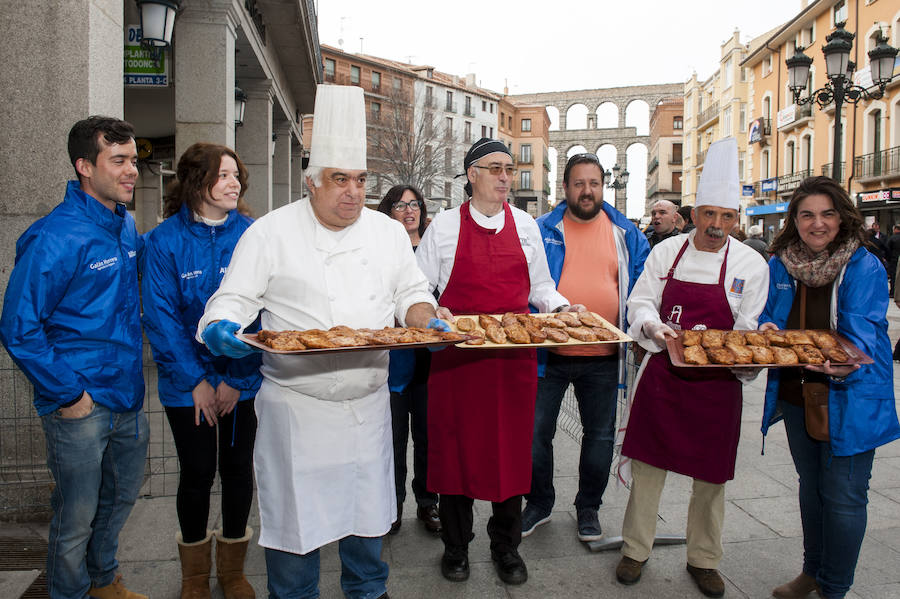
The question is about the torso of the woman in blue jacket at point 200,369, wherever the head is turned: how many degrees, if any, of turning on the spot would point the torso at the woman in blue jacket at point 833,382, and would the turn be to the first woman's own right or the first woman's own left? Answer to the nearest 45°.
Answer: approximately 45° to the first woman's own left

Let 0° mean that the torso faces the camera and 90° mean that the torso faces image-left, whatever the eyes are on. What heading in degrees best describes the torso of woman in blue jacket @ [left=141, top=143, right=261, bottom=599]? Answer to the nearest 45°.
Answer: approximately 315°

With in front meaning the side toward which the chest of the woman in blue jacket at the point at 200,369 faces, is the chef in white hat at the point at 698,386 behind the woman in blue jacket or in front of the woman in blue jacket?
in front

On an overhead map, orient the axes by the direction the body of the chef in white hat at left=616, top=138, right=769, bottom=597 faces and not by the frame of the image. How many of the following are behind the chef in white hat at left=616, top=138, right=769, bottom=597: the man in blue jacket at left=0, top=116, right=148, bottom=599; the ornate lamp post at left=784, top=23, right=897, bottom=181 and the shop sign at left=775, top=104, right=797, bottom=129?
2

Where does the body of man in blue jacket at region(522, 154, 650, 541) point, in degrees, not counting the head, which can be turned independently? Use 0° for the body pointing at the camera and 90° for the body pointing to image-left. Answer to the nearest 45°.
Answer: approximately 0°

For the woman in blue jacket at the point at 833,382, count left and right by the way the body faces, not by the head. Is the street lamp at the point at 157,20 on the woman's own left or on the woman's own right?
on the woman's own right

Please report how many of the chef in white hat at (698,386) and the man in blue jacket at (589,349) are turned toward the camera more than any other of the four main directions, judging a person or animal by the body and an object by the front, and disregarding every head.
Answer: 2

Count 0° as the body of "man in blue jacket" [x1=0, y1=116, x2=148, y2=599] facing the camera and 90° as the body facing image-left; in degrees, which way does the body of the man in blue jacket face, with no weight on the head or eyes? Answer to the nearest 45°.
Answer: approximately 315°

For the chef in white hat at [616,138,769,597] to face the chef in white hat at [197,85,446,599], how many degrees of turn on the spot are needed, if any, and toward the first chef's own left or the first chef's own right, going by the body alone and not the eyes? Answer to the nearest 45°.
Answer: approximately 45° to the first chef's own right

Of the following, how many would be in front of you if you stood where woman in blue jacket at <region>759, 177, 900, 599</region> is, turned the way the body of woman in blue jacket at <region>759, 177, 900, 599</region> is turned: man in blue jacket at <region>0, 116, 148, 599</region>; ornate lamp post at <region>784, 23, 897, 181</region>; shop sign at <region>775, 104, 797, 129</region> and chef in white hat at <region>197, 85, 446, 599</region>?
2

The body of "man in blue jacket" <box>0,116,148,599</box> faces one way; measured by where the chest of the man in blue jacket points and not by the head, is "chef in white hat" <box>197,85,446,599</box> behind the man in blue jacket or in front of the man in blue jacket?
in front

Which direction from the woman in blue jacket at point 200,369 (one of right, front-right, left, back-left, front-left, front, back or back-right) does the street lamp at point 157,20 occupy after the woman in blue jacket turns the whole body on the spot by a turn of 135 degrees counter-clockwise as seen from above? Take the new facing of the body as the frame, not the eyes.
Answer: front

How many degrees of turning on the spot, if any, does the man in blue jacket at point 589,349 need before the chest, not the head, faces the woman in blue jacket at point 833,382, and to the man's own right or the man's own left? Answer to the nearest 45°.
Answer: approximately 45° to the man's own left
